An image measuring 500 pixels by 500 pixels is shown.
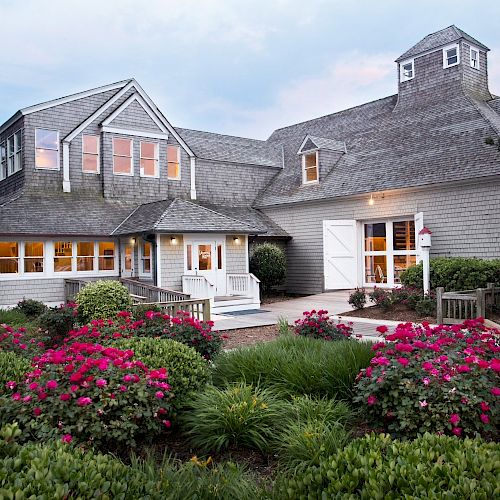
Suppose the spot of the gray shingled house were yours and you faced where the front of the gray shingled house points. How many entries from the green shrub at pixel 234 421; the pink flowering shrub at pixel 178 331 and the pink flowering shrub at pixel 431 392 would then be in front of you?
3

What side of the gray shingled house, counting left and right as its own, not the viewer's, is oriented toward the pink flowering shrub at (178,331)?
front

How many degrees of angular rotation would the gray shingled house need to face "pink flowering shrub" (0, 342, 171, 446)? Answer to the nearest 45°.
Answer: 0° — it already faces it

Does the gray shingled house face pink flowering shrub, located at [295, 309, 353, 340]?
yes

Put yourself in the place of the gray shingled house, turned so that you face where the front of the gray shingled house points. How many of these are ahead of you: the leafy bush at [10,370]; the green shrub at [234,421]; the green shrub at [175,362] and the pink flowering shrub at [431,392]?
4

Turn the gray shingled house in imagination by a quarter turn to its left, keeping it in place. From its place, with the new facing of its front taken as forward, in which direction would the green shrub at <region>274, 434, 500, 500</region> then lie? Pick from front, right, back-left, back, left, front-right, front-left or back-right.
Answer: right

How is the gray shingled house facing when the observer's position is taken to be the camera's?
facing the viewer

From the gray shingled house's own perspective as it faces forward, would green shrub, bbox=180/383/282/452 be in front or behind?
in front

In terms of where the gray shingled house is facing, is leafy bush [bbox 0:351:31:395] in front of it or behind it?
in front

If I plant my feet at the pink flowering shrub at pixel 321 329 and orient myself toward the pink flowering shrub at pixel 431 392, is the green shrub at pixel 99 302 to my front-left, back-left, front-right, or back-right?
back-right

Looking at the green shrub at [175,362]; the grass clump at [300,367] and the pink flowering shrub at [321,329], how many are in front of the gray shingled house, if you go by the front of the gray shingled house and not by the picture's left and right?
3

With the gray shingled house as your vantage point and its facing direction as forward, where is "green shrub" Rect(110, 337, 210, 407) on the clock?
The green shrub is roughly at 12 o'clock from the gray shingled house.

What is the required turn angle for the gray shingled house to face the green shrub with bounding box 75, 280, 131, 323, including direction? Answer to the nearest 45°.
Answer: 0° — it already faces it

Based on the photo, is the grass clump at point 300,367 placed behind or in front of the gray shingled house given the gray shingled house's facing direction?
in front

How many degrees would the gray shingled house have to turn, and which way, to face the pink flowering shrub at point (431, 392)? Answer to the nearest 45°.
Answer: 0° — it already faces it
